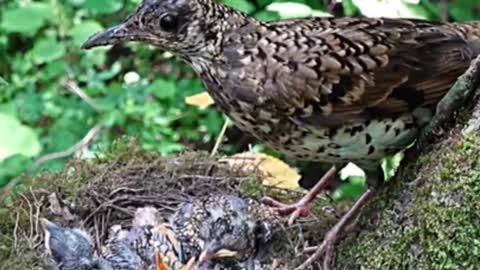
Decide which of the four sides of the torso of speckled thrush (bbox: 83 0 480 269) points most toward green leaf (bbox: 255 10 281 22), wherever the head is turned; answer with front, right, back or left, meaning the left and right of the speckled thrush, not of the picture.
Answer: right

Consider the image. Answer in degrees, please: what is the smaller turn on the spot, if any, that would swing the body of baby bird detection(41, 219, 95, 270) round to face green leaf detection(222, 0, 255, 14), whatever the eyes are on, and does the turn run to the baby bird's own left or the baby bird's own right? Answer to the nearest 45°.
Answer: approximately 135° to the baby bird's own right

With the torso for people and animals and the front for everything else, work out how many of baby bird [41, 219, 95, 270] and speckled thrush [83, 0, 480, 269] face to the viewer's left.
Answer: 2

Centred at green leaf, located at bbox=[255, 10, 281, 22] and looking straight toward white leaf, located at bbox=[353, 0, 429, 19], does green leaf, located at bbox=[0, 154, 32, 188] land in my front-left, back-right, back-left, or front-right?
back-right

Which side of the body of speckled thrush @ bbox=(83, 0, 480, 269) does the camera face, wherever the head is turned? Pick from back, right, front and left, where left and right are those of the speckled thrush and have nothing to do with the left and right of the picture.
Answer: left

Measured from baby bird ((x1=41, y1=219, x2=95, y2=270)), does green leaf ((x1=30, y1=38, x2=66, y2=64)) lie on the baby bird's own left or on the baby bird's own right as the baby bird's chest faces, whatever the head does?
on the baby bird's own right

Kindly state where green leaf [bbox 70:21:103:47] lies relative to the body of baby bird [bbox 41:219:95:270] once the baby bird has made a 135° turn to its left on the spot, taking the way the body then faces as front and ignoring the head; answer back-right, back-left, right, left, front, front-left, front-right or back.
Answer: back-left

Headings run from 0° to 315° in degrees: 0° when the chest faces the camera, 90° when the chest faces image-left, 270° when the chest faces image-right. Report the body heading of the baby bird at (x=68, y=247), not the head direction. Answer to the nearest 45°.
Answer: approximately 90°
